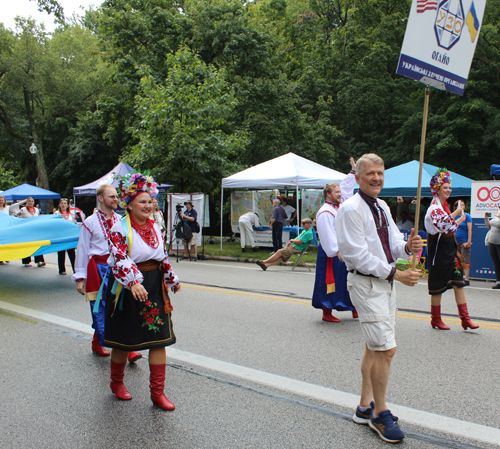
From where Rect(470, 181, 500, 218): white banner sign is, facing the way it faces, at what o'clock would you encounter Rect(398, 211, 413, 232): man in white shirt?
The man in white shirt is roughly at 5 o'clock from the white banner sign.

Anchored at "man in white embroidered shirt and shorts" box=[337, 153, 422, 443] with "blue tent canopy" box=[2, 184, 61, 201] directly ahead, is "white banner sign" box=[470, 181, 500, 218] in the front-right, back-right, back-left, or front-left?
front-right

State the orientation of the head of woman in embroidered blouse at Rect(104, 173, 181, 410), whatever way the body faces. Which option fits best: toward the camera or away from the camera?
toward the camera

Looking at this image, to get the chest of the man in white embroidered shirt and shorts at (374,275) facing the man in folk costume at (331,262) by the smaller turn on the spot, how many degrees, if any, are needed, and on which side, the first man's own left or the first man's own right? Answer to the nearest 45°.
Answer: approximately 135° to the first man's own left

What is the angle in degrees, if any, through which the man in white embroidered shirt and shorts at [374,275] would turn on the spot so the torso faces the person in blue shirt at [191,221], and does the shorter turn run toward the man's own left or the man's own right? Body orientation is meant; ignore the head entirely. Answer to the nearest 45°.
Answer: approximately 180°

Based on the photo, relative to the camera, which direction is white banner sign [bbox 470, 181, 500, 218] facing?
toward the camera

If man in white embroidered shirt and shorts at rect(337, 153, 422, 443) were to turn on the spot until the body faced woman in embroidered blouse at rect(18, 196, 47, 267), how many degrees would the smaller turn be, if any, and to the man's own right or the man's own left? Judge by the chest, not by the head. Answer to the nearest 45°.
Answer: approximately 180°

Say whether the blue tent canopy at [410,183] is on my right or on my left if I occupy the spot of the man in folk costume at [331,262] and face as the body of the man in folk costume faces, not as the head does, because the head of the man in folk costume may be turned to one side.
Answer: on my left

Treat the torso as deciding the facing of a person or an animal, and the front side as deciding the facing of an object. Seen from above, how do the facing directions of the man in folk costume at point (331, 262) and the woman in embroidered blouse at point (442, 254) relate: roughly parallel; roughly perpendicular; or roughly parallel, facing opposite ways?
roughly parallel

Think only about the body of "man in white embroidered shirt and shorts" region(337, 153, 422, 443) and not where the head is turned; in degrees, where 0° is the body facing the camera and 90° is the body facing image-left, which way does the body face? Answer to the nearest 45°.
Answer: approximately 315°
